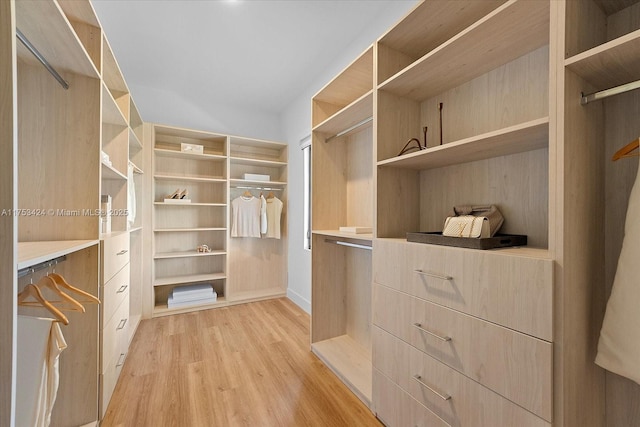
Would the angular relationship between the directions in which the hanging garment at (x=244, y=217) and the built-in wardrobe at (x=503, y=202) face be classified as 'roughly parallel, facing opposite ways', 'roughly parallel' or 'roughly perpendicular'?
roughly perpendicular

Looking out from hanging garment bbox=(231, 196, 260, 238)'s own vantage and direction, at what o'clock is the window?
The window is roughly at 10 o'clock from the hanging garment.

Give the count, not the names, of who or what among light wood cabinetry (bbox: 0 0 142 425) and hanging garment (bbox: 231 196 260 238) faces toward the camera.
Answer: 1

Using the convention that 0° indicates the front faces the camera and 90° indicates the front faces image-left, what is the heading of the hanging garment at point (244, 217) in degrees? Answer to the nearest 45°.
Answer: approximately 0°

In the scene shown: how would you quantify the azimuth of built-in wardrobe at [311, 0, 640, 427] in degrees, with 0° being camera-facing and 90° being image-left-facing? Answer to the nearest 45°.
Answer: approximately 45°

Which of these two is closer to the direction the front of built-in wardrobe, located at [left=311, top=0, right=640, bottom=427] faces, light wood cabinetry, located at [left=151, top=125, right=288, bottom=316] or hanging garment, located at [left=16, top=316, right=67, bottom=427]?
the hanging garment

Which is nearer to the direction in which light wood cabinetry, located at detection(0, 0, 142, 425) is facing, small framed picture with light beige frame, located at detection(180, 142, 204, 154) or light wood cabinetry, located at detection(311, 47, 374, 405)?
the light wood cabinetry

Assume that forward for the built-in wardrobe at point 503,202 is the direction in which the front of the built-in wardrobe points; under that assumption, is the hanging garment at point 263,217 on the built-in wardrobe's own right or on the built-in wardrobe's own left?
on the built-in wardrobe's own right

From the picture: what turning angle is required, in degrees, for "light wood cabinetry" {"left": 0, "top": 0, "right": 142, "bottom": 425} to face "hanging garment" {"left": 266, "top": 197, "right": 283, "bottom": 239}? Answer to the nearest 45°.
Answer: approximately 45° to its left

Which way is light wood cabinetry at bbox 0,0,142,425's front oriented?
to the viewer's right

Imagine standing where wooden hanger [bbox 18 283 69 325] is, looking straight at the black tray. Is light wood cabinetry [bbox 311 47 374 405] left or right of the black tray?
left
